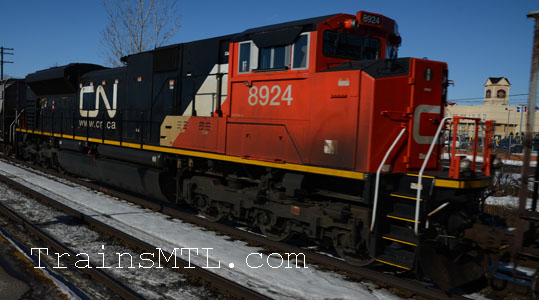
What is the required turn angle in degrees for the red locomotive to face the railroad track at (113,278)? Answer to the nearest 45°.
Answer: approximately 135° to its right

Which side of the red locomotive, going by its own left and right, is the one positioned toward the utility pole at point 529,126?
front

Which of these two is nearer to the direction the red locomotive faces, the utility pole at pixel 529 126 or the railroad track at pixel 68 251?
the utility pole

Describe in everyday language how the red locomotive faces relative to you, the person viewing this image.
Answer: facing the viewer and to the right of the viewer
